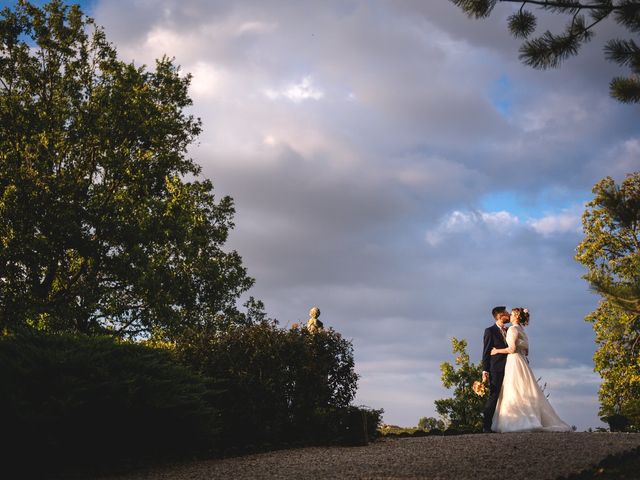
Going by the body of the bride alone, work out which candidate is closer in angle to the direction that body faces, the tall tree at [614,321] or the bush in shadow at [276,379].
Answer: the bush in shadow

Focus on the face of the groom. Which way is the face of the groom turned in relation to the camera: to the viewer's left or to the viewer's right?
to the viewer's right

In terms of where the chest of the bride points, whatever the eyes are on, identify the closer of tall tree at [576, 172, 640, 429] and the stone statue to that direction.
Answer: the stone statue

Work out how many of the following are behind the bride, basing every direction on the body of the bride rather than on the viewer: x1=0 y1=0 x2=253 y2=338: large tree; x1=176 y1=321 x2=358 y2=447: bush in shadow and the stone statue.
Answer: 0

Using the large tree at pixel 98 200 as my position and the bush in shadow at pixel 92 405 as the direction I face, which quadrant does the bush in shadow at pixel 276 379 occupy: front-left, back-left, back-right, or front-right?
front-left

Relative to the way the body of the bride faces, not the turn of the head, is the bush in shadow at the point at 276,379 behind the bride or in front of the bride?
in front

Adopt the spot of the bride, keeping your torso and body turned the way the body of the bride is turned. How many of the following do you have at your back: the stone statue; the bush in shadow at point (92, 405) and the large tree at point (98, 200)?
0

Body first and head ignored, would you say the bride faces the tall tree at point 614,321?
no

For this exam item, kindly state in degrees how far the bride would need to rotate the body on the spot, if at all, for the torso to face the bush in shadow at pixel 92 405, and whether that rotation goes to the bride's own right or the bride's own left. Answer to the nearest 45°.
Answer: approximately 45° to the bride's own left

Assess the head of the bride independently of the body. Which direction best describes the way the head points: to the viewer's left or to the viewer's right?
to the viewer's left

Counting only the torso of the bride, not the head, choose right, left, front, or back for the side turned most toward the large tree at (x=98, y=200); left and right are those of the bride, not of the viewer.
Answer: front

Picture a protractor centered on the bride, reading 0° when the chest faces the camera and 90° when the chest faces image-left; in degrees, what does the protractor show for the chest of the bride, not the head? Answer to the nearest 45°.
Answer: approximately 90°

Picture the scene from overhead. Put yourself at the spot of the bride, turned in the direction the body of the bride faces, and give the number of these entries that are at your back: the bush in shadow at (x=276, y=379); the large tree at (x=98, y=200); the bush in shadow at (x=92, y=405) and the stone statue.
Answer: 0
